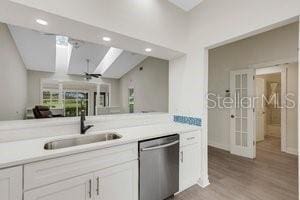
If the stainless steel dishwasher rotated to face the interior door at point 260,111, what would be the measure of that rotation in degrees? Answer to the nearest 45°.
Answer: approximately 90° to its left

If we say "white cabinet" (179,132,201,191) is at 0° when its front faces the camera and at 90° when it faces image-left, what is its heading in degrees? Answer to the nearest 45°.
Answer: approximately 315°

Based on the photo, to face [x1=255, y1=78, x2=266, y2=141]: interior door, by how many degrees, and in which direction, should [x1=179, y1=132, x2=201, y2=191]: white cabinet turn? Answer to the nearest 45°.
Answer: approximately 90° to its left

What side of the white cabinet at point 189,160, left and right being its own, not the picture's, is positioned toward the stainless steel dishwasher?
right

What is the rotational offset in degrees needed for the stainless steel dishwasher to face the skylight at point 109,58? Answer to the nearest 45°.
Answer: approximately 180°

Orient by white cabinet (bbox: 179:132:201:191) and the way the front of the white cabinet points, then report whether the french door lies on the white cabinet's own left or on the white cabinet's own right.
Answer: on the white cabinet's own left

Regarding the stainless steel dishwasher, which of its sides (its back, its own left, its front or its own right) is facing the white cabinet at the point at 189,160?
left

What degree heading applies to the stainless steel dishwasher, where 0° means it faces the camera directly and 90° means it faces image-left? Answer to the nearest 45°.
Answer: approximately 315°
